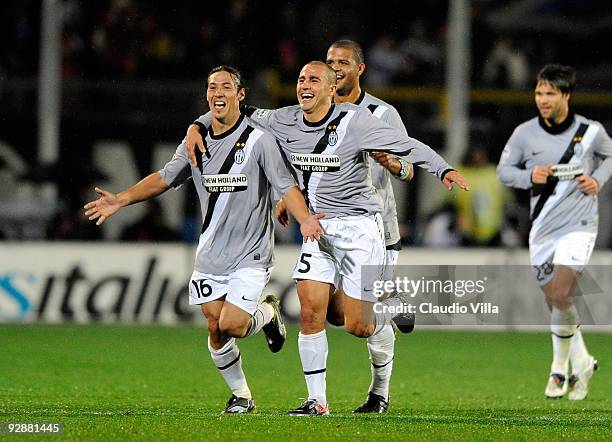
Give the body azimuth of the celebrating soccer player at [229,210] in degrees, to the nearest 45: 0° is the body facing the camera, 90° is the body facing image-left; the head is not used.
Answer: approximately 45°

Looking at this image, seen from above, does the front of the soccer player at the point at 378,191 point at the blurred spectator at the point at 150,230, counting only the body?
no

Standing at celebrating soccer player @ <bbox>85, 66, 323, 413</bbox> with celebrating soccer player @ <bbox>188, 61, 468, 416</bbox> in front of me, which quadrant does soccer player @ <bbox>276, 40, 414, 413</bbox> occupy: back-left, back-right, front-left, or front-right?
front-left

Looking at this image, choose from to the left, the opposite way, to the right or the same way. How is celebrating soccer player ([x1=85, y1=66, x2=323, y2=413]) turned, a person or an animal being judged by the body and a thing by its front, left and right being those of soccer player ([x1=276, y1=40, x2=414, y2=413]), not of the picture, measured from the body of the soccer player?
the same way

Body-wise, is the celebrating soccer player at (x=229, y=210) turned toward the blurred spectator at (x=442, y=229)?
no

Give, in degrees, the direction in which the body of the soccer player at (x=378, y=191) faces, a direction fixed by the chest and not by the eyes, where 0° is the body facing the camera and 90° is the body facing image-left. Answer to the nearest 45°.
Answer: approximately 45°

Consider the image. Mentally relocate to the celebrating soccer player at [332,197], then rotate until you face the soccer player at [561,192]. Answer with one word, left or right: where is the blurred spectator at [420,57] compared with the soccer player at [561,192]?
left

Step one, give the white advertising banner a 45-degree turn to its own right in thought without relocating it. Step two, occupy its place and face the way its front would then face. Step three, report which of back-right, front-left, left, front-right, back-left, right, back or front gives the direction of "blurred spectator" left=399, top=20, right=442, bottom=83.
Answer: back

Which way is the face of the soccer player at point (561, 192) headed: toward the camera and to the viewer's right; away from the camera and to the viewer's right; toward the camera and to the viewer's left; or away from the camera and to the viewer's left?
toward the camera and to the viewer's left

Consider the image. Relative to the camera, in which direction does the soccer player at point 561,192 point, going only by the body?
toward the camera

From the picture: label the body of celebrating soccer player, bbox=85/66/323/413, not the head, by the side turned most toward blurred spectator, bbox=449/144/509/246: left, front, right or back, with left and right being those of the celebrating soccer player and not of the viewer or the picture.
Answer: back

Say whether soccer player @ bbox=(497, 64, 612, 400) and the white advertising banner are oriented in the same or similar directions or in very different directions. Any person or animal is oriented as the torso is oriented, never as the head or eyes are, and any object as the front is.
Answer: same or similar directions
